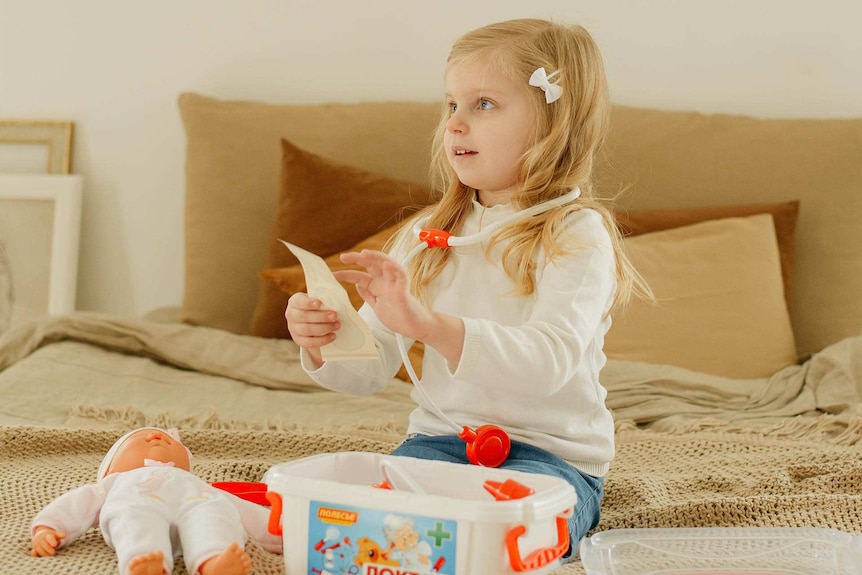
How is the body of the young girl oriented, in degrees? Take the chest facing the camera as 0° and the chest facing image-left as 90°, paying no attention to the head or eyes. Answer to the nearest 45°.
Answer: approximately 45°

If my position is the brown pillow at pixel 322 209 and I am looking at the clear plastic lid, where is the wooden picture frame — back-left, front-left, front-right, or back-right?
back-right

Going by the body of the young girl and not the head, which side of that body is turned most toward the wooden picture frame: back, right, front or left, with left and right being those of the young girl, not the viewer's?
right

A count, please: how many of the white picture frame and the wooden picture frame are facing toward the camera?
2

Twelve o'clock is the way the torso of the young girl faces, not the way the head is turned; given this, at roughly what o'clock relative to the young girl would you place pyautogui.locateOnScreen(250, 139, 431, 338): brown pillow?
The brown pillow is roughly at 4 o'clock from the young girl.

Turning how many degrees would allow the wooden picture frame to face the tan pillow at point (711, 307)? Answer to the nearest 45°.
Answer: approximately 45° to its left

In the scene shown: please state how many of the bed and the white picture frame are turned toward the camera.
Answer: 2

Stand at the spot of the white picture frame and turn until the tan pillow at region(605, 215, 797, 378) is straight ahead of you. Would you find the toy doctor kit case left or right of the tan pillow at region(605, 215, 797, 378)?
right

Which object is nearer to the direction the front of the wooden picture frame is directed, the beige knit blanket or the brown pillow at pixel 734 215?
the beige knit blanket
